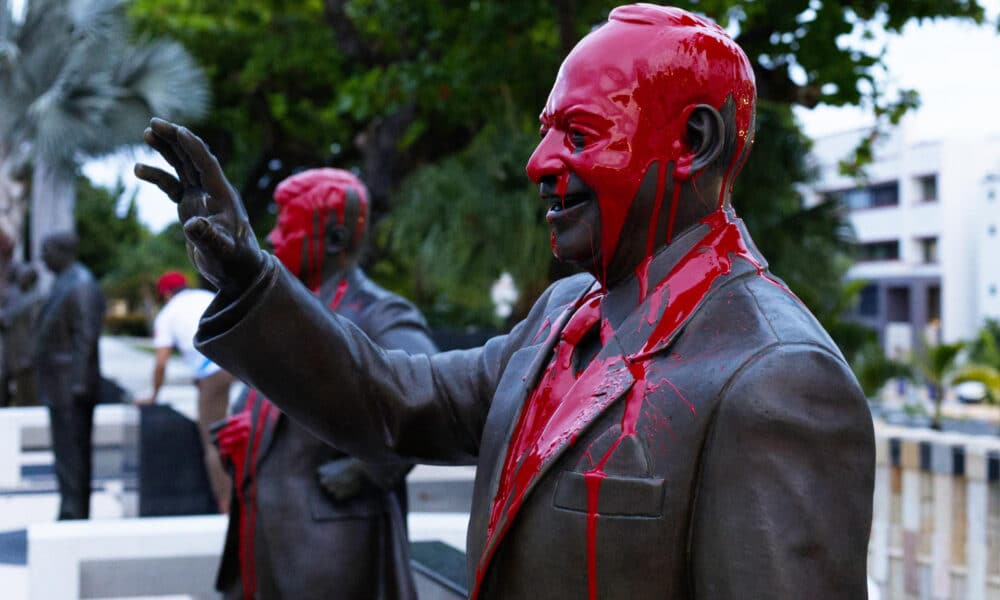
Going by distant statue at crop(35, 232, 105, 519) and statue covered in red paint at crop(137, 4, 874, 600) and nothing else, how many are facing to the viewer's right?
0

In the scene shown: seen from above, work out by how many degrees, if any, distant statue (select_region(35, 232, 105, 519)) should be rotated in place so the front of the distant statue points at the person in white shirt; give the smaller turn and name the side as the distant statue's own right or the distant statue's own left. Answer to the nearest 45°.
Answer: approximately 135° to the distant statue's own left

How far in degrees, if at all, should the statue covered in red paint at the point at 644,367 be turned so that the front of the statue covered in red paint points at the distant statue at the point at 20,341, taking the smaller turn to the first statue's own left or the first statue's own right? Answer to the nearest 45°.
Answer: approximately 90° to the first statue's own right

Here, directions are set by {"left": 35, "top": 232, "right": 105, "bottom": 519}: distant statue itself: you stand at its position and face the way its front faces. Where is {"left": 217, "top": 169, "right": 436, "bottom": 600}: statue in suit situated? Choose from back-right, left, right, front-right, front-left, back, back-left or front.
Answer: left

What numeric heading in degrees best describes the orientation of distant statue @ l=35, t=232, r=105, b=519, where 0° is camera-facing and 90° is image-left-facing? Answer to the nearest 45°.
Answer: approximately 90°

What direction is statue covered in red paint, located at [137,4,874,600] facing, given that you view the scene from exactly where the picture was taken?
facing the viewer and to the left of the viewer

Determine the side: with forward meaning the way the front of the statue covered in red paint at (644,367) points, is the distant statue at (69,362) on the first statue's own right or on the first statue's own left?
on the first statue's own right

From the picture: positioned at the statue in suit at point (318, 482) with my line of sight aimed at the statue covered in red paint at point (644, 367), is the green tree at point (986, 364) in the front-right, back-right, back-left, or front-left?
back-left
